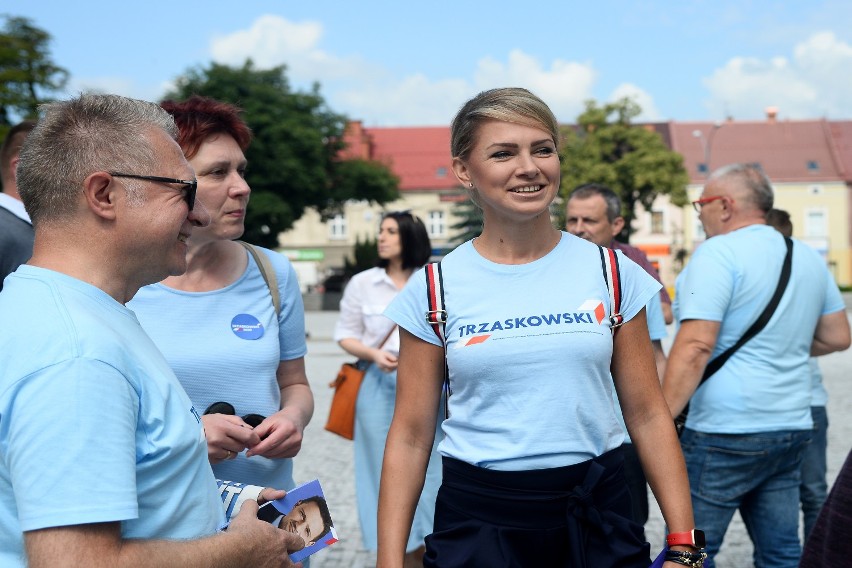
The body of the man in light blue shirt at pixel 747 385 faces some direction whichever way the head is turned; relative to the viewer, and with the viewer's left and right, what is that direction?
facing away from the viewer and to the left of the viewer

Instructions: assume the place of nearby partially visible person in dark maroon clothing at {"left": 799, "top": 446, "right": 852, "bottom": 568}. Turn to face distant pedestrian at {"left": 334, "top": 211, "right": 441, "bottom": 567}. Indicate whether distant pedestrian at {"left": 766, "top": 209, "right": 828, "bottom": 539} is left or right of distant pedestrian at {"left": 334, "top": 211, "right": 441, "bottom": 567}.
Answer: right

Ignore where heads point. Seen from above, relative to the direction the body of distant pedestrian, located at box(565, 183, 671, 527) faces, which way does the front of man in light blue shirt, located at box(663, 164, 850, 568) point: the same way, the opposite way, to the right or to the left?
to the right

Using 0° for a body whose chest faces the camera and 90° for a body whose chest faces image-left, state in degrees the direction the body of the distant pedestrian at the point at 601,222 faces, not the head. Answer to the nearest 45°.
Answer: approximately 45°
